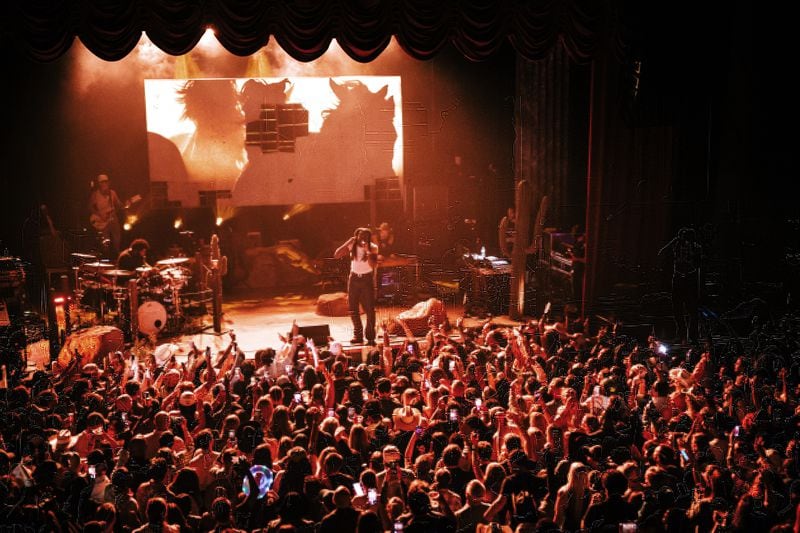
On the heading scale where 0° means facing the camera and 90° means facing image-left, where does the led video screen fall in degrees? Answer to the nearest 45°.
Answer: approximately 0°

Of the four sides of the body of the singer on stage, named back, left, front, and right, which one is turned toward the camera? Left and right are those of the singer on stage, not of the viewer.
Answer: front

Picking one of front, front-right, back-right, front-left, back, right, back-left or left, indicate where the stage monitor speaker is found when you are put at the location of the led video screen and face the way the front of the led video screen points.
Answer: front

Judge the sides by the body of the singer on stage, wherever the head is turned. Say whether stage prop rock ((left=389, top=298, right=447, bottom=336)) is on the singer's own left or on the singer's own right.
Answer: on the singer's own left

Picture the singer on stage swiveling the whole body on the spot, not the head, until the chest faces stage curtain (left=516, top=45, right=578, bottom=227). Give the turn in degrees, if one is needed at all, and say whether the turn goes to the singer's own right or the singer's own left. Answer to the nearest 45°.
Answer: approximately 135° to the singer's own left

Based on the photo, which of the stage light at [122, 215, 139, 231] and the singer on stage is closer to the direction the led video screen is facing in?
the singer on stage

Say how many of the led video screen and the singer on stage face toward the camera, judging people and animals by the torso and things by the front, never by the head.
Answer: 2

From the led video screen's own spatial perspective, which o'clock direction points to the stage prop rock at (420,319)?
The stage prop rock is roughly at 11 o'clock from the led video screen.

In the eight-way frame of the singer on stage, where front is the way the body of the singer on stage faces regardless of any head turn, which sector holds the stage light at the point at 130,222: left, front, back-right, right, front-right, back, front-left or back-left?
back-right

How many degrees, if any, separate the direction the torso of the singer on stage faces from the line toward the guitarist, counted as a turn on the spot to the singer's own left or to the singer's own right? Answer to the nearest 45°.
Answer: approximately 135° to the singer's own right

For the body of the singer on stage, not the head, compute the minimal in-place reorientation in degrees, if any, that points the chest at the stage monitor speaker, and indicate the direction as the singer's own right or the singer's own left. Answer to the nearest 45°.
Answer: approximately 45° to the singer's own right

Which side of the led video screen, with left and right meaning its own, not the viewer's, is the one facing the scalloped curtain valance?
front
